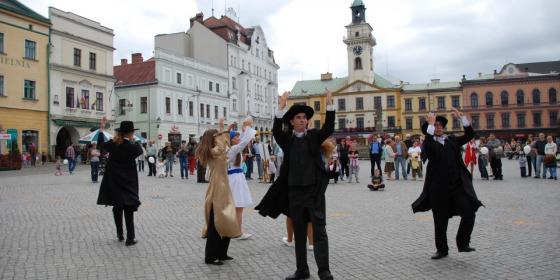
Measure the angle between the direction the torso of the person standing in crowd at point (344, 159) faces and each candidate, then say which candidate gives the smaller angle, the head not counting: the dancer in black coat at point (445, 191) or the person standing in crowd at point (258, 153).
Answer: the dancer in black coat

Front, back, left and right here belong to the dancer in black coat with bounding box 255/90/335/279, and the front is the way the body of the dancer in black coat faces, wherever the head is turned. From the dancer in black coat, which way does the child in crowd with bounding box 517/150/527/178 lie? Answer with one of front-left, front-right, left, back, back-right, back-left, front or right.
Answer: back-left

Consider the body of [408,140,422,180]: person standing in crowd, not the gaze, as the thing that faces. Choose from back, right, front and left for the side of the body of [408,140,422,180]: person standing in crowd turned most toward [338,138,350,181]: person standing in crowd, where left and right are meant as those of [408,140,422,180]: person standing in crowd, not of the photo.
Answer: right

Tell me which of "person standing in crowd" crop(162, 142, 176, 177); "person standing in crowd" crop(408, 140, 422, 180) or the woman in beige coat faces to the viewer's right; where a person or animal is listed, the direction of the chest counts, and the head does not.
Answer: the woman in beige coat

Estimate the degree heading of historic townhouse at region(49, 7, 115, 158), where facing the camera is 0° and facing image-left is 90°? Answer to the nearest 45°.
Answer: approximately 315°

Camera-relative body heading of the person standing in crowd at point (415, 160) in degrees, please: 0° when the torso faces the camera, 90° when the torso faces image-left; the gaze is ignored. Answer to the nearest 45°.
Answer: approximately 0°

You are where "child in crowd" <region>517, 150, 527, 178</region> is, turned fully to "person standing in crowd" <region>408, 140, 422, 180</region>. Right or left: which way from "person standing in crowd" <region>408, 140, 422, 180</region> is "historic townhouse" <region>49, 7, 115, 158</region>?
right
